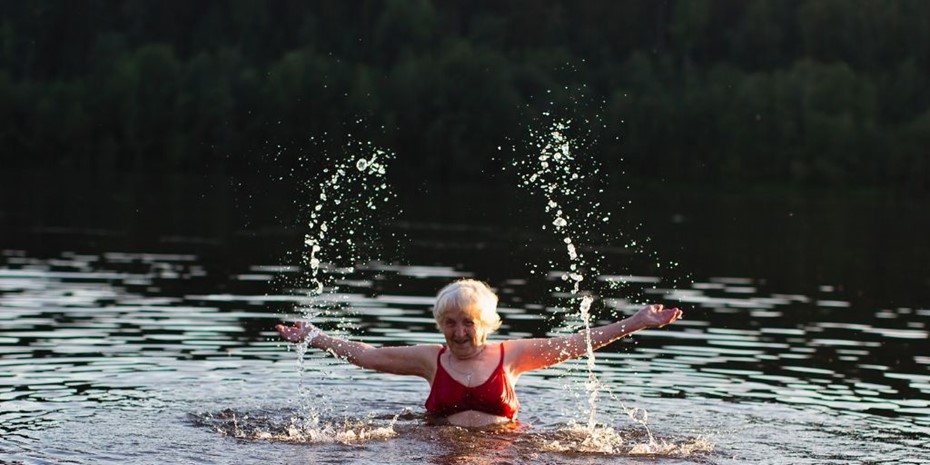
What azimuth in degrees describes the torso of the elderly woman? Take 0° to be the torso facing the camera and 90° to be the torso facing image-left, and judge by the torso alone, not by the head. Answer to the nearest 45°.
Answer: approximately 0°
